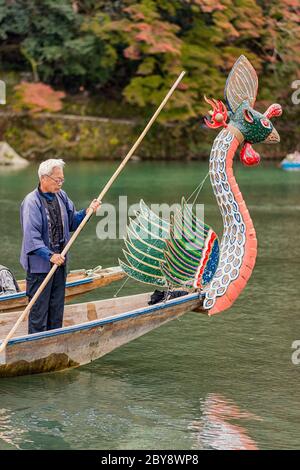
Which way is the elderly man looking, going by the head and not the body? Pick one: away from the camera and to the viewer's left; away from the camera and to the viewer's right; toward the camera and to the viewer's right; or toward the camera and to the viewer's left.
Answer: toward the camera and to the viewer's right

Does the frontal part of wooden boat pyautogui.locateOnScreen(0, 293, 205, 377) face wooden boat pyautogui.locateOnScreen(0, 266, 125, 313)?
no

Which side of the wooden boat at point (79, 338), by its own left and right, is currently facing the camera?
right

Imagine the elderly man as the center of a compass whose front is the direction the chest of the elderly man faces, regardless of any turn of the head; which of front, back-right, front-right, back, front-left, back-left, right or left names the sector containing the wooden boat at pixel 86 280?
back-left
